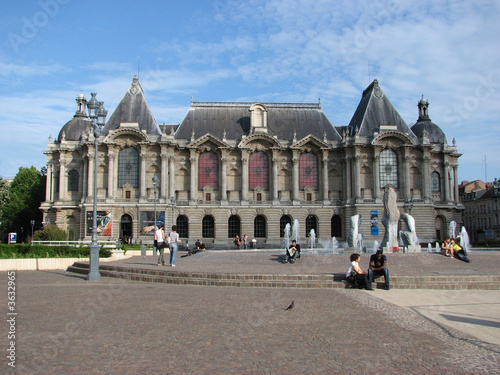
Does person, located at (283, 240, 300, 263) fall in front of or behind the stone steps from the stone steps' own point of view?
behind

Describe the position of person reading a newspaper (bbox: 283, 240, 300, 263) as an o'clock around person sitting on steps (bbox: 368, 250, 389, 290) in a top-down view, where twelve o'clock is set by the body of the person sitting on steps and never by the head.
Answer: The person reading a newspaper is roughly at 5 o'clock from the person sitting on steps.

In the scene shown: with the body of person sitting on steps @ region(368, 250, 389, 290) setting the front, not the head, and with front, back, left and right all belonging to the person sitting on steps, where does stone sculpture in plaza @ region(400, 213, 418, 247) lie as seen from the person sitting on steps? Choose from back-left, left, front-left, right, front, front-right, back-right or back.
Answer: back

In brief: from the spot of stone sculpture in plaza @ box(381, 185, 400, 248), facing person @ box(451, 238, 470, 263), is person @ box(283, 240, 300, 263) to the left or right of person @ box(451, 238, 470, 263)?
right

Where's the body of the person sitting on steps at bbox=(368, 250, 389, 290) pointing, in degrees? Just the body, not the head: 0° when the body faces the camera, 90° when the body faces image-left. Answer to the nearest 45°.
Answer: approximately 0°

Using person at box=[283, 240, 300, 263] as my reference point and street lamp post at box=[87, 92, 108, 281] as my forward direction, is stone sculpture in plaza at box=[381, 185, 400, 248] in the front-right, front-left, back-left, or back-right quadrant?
back-right

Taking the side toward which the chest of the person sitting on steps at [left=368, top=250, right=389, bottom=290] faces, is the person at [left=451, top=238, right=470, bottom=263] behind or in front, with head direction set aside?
behind

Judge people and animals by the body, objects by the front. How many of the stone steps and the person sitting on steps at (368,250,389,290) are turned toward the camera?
2

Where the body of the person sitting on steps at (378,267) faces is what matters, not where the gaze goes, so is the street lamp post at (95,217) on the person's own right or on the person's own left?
on the person's own right

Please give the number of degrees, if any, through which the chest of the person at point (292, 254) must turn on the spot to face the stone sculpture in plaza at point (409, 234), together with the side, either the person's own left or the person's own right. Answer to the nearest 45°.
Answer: approximately 180°
